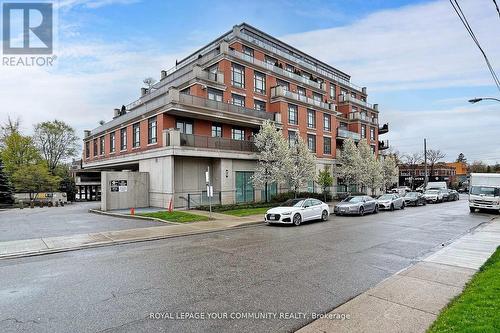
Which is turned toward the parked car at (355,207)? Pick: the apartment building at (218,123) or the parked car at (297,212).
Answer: the apartment building

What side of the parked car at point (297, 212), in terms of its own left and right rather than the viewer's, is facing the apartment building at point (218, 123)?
right

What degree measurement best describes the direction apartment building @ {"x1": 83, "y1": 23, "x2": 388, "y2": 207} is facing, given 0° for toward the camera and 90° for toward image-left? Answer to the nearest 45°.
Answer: approximately 315°

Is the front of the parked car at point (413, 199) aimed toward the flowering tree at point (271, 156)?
yes

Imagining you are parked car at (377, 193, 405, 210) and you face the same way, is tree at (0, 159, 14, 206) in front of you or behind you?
in front

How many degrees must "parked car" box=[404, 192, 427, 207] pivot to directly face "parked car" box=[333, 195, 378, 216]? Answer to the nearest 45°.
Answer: approximately 45° to its left

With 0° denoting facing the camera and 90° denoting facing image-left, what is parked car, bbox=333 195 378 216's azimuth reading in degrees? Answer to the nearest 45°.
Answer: approximately 45°

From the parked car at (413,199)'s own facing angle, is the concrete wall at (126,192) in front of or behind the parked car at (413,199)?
in front

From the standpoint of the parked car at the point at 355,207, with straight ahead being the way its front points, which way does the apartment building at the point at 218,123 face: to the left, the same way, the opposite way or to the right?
to the left

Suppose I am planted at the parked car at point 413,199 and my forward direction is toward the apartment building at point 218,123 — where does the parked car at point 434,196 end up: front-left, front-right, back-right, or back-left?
back-right

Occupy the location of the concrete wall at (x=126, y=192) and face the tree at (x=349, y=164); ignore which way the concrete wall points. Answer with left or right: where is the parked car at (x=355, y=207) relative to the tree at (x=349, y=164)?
right
